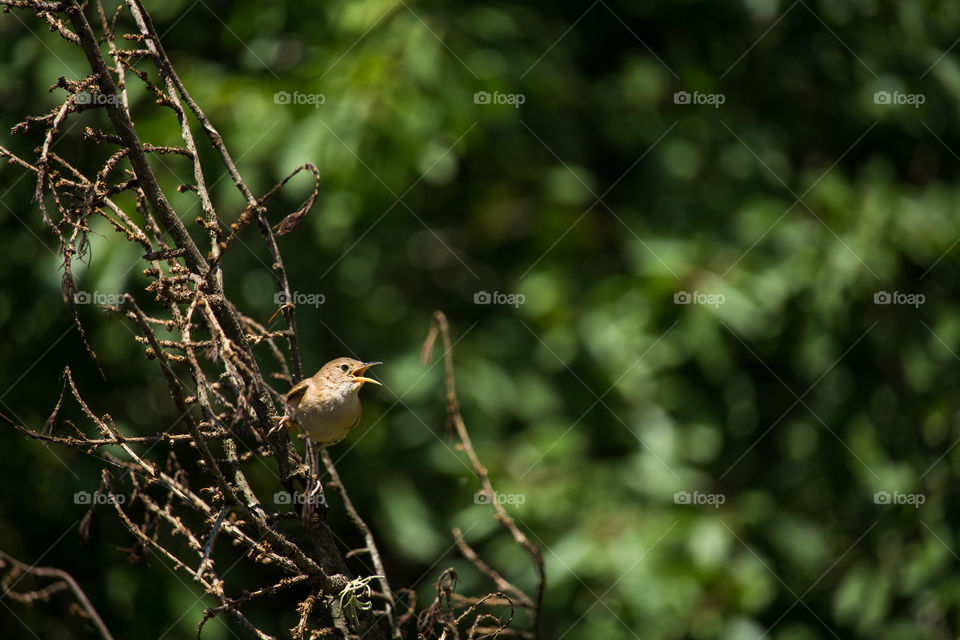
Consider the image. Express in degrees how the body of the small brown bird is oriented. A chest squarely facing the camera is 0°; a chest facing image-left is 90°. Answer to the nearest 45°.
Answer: approximately 315°
